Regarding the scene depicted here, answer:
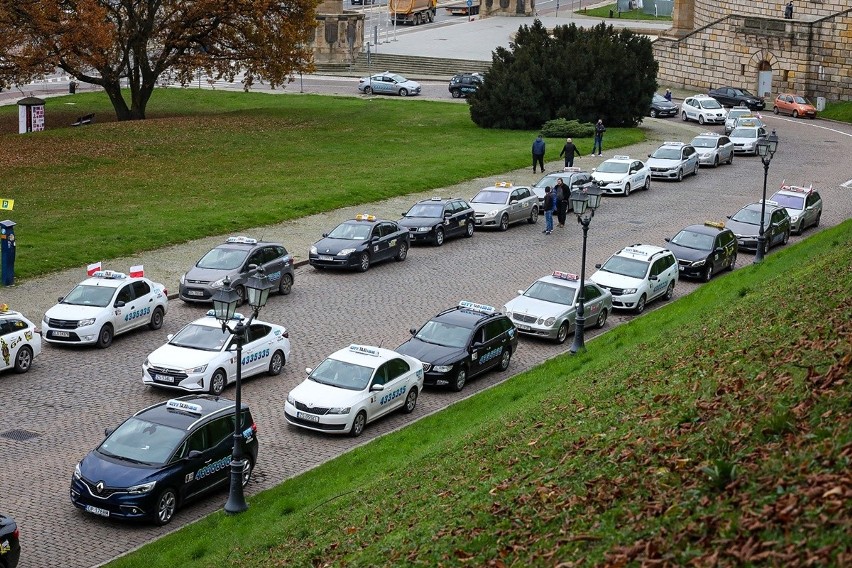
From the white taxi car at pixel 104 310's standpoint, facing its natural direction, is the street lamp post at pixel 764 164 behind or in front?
behind

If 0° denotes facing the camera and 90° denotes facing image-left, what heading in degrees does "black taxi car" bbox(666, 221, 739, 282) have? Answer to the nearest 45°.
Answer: approximately 45°

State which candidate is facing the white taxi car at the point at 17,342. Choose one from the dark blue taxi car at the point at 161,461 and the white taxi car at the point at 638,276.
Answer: the white taxi car at the point at 638,276

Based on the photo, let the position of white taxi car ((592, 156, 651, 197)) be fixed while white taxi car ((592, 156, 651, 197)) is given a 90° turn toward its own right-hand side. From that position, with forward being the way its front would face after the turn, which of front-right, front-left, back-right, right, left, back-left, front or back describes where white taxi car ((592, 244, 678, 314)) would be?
back-left

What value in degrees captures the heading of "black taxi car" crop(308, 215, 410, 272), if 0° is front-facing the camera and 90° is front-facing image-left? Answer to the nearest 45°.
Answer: approximately 45°

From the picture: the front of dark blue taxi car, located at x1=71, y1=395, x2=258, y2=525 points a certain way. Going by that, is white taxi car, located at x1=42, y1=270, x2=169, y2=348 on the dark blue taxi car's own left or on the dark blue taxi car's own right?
on the dark blue taxi car's own right

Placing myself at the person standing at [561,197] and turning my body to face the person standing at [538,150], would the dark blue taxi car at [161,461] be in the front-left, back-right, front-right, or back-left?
back-left

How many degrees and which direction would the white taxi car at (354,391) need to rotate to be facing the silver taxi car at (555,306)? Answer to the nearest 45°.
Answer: approximately 180°

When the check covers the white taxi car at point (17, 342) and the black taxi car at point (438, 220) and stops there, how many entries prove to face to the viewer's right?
0

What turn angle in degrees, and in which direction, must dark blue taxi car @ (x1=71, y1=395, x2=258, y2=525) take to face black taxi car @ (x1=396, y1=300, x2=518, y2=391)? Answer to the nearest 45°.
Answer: approximately 180°

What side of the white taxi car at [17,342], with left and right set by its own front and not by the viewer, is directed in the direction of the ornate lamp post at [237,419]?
left

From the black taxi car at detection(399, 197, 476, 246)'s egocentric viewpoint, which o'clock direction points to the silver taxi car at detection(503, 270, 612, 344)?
The silver taxi car is roughly at 10 o'clock from the black taxi car.

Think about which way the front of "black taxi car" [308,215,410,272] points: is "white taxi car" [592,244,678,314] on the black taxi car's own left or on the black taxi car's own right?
on the black taxi car's own left

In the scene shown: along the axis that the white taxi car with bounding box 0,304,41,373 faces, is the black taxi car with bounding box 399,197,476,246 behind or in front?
behind

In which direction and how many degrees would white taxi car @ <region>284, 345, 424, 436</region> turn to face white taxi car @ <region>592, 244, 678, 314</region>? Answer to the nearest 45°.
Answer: approximately 180°
